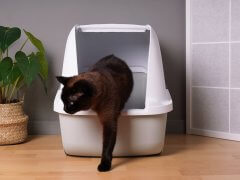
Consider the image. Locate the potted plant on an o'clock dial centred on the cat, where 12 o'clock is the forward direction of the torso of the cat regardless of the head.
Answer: The potted plant is roughly at 3 o'clock from the cat.

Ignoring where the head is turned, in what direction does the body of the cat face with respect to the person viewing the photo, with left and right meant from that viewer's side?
facing the viewer and to the left of the viewer

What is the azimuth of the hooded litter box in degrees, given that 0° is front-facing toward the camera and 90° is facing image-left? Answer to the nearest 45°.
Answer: approximately 0°

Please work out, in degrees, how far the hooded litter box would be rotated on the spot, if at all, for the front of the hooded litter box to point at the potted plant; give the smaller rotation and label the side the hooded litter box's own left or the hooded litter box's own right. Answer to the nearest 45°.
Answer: approximately 135° to the hooded litter box's own right
